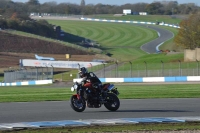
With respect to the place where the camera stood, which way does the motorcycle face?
facing to the left of the viewer
